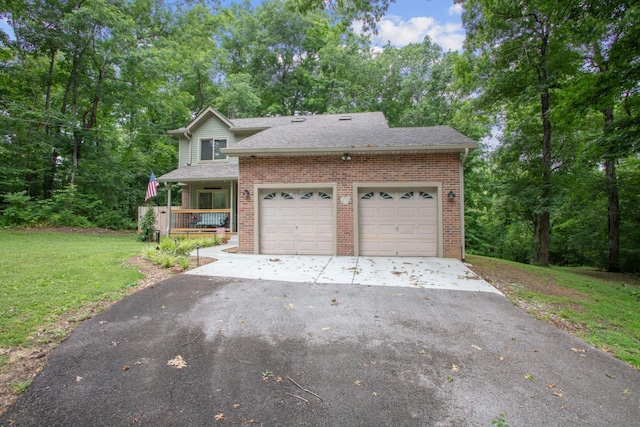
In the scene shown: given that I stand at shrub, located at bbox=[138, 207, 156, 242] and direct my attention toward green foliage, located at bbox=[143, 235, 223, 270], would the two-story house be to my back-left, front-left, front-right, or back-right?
front-left

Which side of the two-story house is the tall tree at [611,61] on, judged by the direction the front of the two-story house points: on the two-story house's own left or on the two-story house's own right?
on the two-story house's own left

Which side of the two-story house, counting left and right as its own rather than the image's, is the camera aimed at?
front

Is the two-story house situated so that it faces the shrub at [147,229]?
no

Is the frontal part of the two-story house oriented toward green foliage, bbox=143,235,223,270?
no

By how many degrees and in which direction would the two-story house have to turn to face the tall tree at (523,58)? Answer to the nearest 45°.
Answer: approximately 90° to its left

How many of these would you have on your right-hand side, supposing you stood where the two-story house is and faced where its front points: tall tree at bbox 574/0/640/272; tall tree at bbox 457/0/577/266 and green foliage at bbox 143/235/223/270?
1
